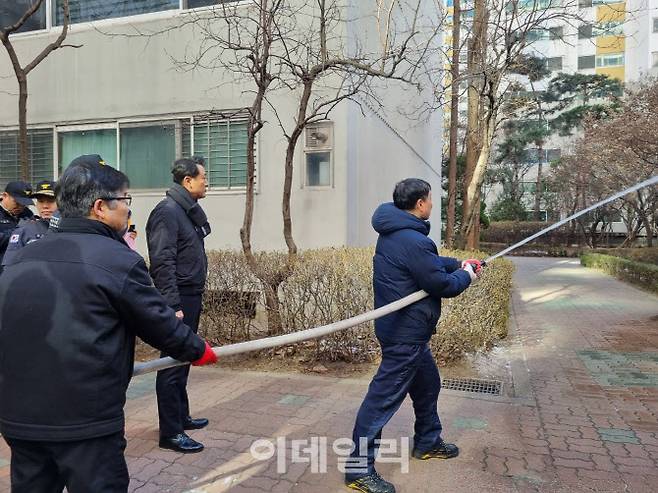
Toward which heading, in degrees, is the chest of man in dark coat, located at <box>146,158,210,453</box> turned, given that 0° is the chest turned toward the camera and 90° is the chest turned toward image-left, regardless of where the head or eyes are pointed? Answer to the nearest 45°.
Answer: approximately 270°

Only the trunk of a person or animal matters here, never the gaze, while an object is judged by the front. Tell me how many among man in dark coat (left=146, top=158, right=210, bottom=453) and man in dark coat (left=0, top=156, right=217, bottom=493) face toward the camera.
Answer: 0

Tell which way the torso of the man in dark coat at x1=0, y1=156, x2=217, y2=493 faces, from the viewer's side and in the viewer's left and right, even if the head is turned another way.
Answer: facing away from the viewer and to the right of the viewer

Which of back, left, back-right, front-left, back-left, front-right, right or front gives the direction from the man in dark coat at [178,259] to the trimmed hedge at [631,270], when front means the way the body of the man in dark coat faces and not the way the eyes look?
front-left

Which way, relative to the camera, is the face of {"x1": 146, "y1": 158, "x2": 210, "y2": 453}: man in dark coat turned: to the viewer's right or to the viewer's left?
to the viewer's right

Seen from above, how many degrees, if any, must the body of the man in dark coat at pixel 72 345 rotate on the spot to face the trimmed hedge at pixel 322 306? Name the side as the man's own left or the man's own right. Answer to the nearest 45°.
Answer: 0° — they already face it

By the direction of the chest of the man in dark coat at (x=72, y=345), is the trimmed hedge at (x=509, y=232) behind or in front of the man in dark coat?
in front

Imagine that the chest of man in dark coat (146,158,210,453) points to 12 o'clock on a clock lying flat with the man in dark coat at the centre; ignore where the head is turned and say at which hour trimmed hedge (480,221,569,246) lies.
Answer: The trimmed hedge is roughly at 10 o'clock from the man in dark coat.

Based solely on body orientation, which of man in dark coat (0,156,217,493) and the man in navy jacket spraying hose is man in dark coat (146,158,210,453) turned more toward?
the man in navy jacket spraying hose

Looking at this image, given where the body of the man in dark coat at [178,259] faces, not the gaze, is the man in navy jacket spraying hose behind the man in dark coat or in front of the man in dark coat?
in front
